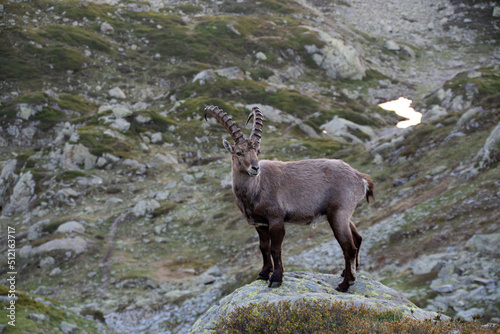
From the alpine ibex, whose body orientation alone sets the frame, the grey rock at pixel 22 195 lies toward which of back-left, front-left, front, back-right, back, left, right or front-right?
front-right

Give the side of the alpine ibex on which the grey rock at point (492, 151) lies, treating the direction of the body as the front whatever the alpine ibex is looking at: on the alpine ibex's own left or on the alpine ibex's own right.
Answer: on the alpine ibex's own right

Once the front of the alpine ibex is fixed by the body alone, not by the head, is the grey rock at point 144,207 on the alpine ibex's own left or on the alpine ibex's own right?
on the alpine ibex's own right

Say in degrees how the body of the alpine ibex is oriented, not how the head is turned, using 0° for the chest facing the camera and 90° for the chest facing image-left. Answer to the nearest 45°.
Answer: approximately 90°

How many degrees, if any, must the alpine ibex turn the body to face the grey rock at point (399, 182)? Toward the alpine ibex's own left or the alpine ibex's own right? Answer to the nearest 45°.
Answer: approximately 90° to the alpine ibex's own right

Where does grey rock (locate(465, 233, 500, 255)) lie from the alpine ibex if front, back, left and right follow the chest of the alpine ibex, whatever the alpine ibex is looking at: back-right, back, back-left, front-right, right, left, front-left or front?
back-right

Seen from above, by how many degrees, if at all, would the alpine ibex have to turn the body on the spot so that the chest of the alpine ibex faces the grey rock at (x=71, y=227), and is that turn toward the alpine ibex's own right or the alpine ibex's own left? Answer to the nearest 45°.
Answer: approximately 45° to the alpine ibex's own right
